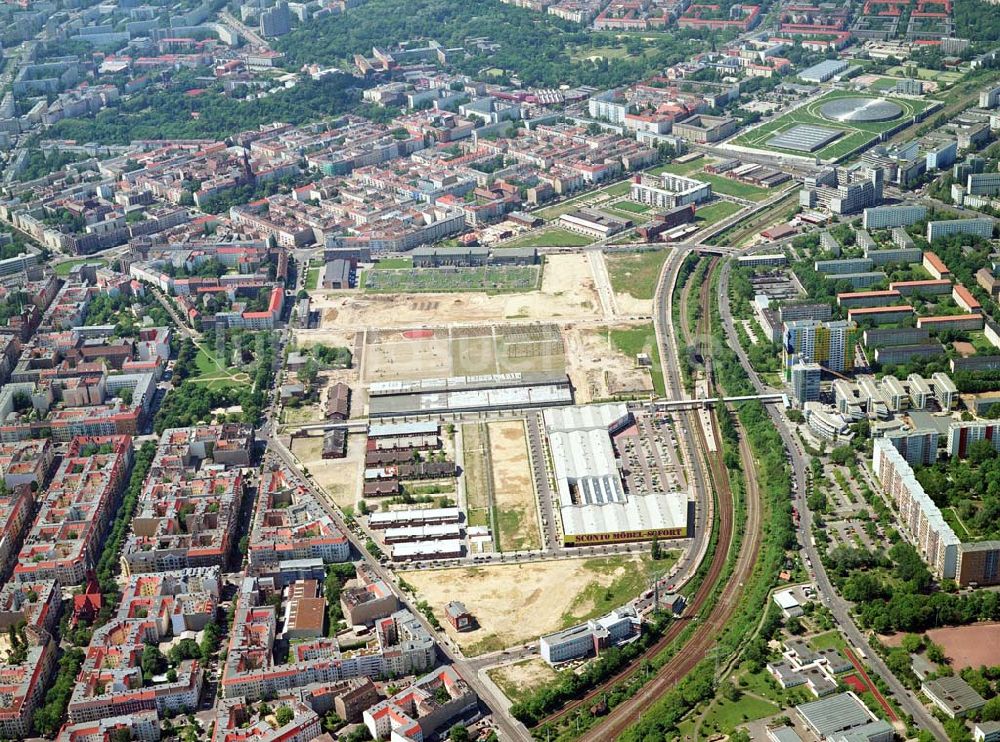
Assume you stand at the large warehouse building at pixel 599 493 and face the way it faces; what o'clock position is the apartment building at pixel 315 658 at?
The apartment building is roughly at 1 o'clock from the large warehouse building.

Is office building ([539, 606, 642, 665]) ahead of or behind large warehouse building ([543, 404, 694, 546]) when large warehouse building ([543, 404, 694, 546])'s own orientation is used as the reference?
ahead

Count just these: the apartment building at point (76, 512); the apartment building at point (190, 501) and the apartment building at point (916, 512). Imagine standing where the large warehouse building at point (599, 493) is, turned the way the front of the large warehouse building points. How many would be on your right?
2

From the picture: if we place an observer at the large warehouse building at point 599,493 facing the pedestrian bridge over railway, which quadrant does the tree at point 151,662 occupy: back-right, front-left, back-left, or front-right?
back-left

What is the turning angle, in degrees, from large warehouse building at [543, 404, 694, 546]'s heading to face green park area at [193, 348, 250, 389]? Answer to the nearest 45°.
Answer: approximately 135° to its right

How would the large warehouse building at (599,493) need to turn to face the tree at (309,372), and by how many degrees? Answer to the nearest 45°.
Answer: approximately 135° to its right

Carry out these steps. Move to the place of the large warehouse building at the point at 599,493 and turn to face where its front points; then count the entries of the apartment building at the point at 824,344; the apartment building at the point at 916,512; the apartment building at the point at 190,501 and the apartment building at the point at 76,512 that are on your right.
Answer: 2

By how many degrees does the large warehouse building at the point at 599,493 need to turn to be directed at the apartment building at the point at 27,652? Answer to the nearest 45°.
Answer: approximately 45° to its right

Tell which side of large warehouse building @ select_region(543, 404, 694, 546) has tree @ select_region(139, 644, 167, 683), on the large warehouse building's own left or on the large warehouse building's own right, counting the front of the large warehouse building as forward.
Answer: on the large warehouse building's own right

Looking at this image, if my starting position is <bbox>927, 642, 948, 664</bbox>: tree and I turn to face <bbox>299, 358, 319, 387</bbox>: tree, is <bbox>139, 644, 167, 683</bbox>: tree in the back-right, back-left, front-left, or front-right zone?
front-left

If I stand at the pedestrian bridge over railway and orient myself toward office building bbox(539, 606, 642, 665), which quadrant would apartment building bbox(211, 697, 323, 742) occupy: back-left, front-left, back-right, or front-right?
front-right

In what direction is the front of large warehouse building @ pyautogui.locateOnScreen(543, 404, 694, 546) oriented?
toward the camera

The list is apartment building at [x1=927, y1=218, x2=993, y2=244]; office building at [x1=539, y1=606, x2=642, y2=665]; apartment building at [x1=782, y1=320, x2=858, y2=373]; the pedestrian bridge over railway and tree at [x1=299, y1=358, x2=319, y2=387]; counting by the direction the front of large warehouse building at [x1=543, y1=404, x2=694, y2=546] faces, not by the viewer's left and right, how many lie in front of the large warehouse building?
1

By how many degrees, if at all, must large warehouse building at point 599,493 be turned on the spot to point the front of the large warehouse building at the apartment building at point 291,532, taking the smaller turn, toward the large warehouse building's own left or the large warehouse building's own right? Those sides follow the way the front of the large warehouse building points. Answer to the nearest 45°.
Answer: approximately 90° to the large warehouse building's own right

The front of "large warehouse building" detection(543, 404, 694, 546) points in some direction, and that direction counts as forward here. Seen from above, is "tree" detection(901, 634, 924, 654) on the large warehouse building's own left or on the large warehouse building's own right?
on the large warehouse building's own left

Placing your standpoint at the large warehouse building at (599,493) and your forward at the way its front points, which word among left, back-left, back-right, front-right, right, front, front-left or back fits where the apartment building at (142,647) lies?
front-right

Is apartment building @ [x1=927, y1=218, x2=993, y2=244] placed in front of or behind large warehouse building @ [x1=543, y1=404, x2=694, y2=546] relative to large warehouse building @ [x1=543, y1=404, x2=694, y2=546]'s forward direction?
behind
